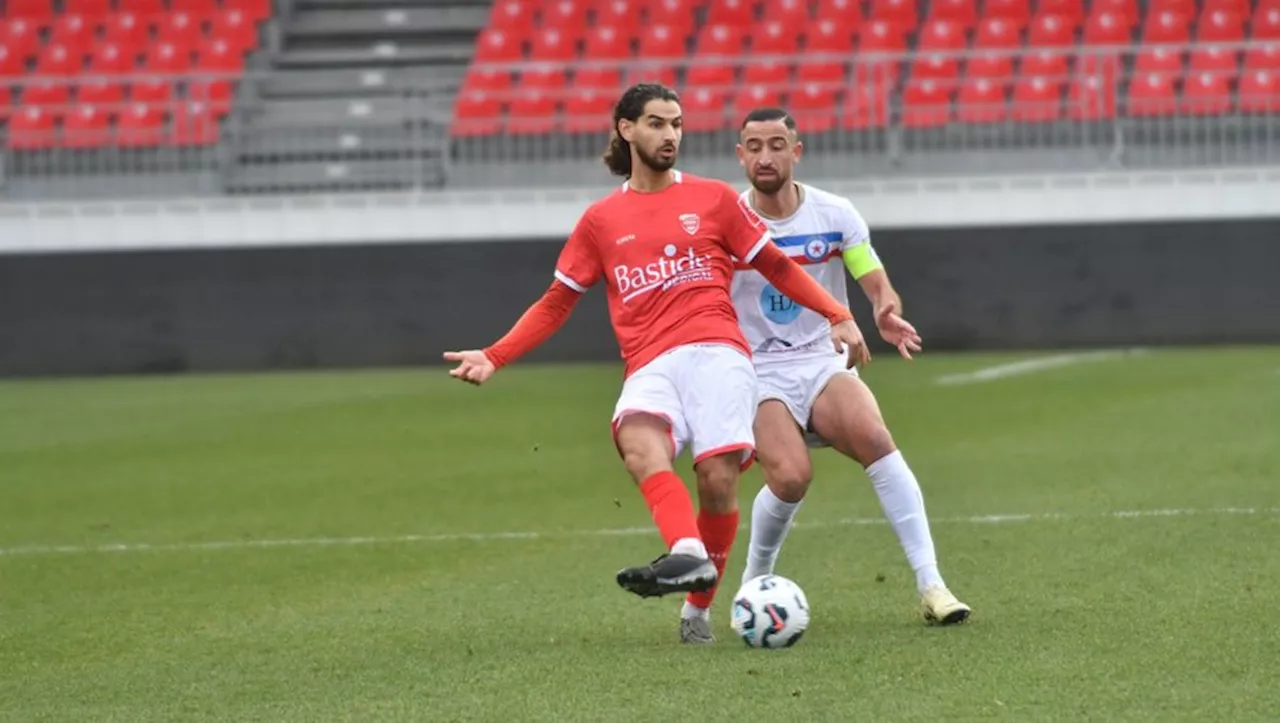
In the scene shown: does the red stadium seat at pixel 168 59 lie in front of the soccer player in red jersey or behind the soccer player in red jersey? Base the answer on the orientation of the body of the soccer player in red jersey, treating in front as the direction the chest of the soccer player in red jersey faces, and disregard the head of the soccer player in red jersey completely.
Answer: behind

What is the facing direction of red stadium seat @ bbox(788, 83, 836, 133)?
toward the camera

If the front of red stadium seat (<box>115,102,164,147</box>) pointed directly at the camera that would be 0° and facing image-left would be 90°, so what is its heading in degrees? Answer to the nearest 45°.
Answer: approximately 0°

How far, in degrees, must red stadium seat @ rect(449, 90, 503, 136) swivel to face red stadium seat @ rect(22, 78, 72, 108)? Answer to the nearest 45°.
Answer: approximately 90° to its right

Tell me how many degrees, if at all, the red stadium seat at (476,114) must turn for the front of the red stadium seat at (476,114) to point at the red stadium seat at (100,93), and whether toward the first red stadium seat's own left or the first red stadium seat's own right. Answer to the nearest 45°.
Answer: approximately 90° to the first red stadium seat's own right

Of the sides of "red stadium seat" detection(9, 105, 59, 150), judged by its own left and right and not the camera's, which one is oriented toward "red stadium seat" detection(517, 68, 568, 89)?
left

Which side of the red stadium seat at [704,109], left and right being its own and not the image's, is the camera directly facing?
front

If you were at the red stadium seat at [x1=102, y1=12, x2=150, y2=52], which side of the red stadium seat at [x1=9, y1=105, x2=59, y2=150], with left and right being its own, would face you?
back

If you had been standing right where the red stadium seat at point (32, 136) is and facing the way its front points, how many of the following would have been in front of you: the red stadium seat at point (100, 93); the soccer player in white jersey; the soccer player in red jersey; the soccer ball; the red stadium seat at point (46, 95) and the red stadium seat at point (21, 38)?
3

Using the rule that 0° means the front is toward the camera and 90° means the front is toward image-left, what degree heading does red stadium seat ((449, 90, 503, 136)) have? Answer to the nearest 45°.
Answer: approximately 0°

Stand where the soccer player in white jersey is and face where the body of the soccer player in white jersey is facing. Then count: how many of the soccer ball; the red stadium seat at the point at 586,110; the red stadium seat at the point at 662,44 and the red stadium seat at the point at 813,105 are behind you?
3

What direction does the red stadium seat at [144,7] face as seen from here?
toward the camera

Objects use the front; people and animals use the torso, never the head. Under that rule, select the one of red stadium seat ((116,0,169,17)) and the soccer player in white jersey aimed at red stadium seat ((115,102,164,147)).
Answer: red stadium seat ((116,0,169,17))

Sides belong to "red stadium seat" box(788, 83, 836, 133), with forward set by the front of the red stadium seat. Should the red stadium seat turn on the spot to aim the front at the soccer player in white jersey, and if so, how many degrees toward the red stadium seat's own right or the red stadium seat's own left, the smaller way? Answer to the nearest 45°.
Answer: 0° — it already faces them

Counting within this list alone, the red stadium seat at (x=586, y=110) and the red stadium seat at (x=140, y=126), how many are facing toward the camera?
2

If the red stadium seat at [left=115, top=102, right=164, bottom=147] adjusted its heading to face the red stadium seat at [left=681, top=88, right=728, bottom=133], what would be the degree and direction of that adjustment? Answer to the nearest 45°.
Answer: approximately 90° to its left
